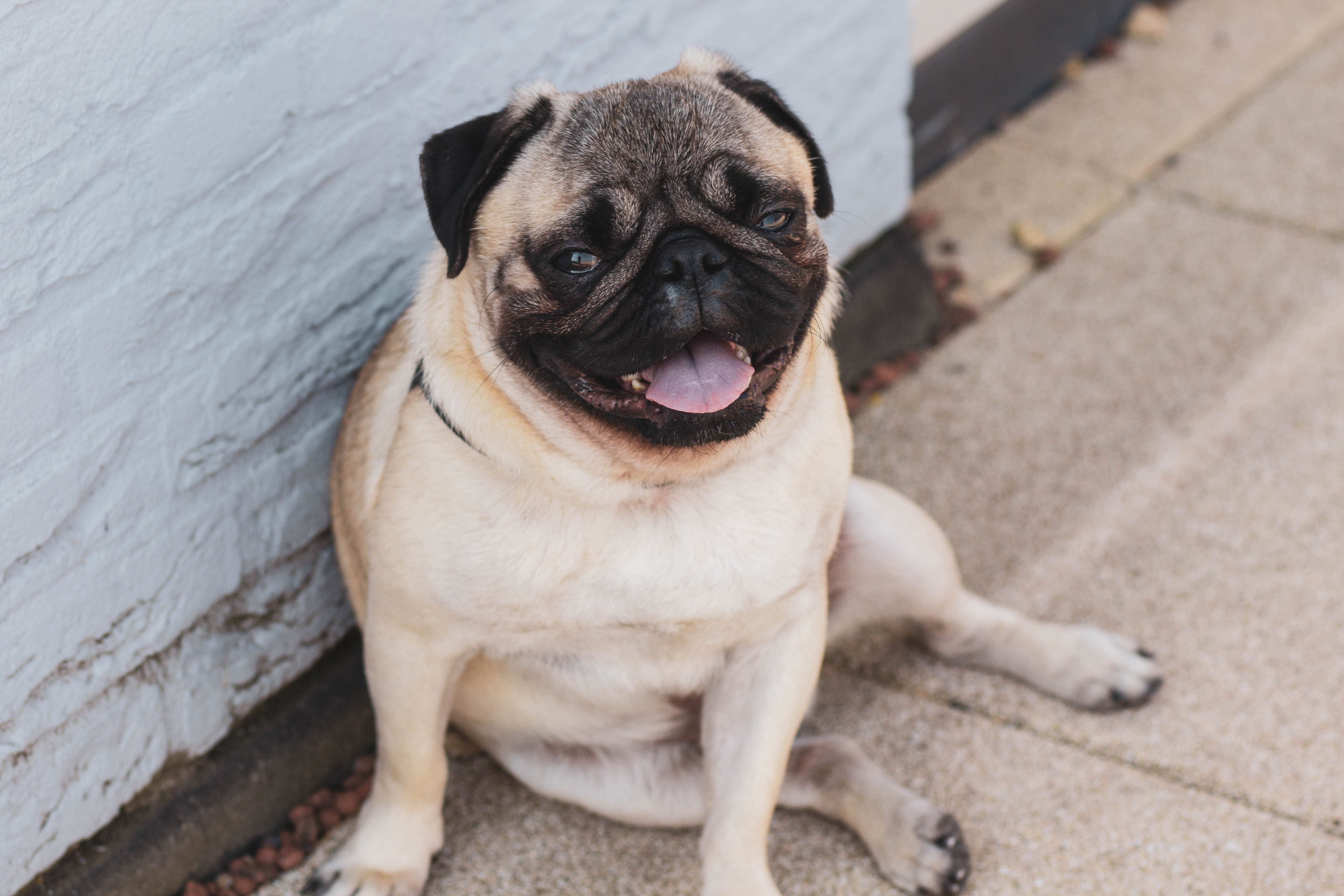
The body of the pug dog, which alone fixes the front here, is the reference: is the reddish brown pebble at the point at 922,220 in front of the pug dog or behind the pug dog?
behind

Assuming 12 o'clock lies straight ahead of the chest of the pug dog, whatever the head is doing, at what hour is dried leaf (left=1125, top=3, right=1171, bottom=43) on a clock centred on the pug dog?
The dried leaf is roughly at 7 o'clock from the pug dog.

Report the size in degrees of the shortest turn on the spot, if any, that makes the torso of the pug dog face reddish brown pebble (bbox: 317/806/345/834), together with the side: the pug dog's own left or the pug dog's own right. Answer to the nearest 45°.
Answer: approximately 90° to the pug dog's own right

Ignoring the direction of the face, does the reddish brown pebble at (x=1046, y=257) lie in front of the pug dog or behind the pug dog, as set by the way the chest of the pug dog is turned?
behind

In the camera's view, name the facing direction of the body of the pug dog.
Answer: toward the camera

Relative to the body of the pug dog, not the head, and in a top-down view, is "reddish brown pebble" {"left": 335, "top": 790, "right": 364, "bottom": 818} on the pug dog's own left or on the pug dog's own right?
on the pug dog's own right

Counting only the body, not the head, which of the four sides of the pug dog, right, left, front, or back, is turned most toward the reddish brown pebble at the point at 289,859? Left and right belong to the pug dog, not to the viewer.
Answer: right
